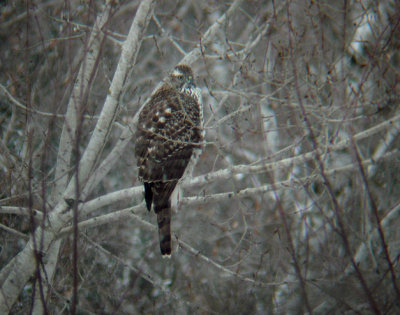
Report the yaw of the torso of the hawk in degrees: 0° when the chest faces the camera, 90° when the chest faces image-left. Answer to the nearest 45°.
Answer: approximately 225°
